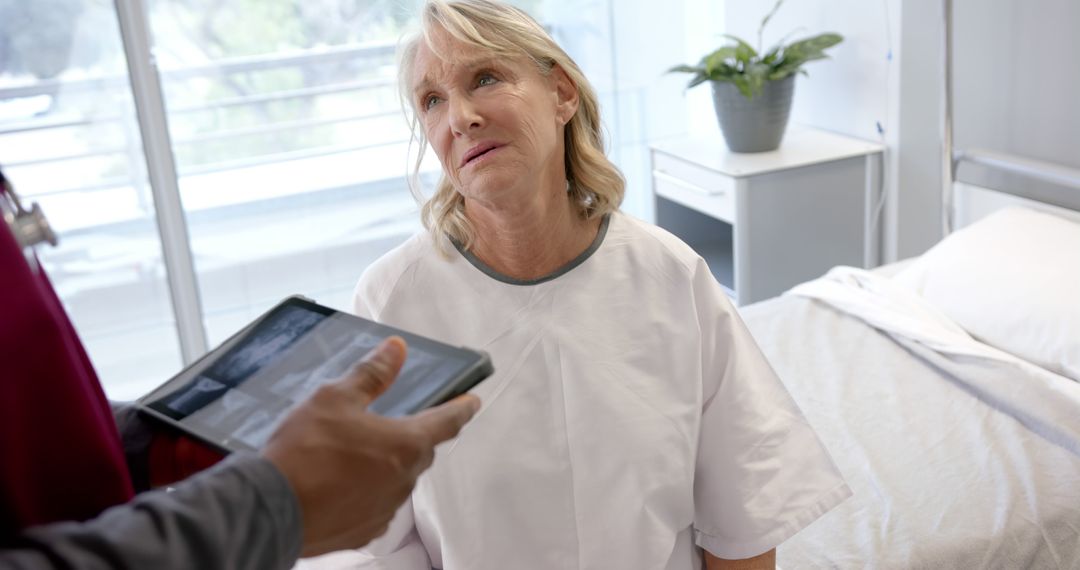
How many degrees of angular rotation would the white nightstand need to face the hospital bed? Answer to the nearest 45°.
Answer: approximately 45° to its left

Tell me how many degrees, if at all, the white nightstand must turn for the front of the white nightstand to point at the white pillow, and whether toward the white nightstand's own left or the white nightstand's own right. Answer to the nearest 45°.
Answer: approximately 90° to the white nightstand's own left

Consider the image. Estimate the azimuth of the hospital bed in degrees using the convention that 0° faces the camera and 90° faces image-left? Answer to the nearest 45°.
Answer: approximately 45°

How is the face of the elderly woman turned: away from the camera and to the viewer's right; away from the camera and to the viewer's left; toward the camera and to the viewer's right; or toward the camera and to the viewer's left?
toward the camera and to the viewer's left

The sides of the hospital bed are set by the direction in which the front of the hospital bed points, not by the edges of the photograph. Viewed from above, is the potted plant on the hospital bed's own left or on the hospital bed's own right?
on the hospital bed's own right

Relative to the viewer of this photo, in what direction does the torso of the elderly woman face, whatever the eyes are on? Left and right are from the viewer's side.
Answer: facing the viewer

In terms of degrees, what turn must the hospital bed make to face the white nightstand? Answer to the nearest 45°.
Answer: approximately 135° to its right

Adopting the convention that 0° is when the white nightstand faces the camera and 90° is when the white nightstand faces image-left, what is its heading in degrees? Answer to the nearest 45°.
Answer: approximately 45°

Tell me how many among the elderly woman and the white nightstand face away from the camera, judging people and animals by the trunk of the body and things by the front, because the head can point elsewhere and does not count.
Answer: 0

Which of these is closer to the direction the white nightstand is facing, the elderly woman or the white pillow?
the elderly woman
